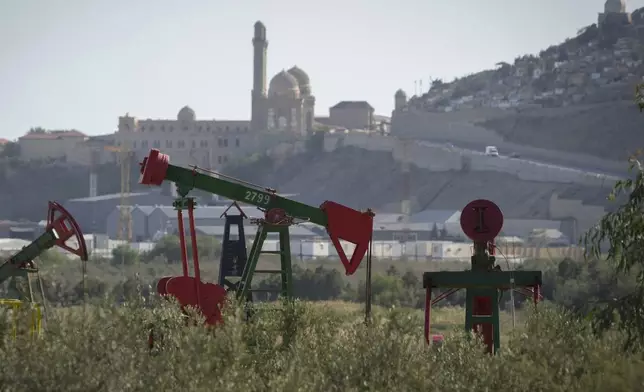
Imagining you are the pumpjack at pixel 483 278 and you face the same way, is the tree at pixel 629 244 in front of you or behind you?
behind

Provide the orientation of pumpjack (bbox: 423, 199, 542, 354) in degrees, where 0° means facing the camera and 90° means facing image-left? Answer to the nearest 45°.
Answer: approximately 180°

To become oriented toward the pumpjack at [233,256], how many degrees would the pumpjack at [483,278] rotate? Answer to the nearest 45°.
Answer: approximately 45° to its left

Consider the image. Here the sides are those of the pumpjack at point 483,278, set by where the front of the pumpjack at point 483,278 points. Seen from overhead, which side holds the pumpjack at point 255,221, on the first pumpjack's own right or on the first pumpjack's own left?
on the first pumpjack's own left
